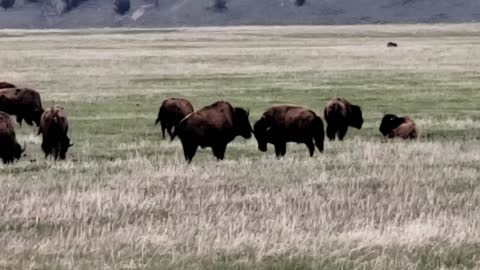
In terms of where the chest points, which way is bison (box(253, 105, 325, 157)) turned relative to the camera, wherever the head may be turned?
to the viewer's left

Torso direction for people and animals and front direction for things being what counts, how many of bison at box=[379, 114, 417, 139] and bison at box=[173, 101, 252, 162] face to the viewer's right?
1

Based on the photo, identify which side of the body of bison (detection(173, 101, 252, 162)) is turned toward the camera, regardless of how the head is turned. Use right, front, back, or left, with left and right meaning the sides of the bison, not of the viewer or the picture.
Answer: right

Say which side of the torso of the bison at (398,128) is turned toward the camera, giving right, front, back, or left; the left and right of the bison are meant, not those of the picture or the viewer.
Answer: left

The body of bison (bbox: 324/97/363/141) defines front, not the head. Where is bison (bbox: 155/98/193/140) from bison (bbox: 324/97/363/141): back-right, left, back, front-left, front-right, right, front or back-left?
back-left

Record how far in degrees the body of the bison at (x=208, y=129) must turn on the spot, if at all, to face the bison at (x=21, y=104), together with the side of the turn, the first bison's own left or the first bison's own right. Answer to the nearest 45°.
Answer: approximately 135° to the first bison's own left

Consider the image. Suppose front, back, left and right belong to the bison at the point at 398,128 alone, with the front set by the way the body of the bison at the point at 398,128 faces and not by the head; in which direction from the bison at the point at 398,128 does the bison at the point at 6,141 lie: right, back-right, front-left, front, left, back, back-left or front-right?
front-left

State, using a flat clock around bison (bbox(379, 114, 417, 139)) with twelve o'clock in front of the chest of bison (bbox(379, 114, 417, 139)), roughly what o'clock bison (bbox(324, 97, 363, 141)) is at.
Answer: bison (bbox(324, 97, 363, 141)) is roughly at 12 o'clock from bison (bbox(379, 114, 417, 139)).

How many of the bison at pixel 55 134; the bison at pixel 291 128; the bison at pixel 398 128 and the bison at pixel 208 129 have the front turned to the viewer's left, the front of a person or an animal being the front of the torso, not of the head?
2

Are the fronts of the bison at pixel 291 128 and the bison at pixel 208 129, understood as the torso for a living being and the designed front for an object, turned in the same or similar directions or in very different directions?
very different directions

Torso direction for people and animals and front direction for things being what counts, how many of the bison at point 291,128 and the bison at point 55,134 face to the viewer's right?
0

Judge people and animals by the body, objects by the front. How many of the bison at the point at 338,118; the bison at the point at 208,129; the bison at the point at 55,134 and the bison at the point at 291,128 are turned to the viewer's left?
1
